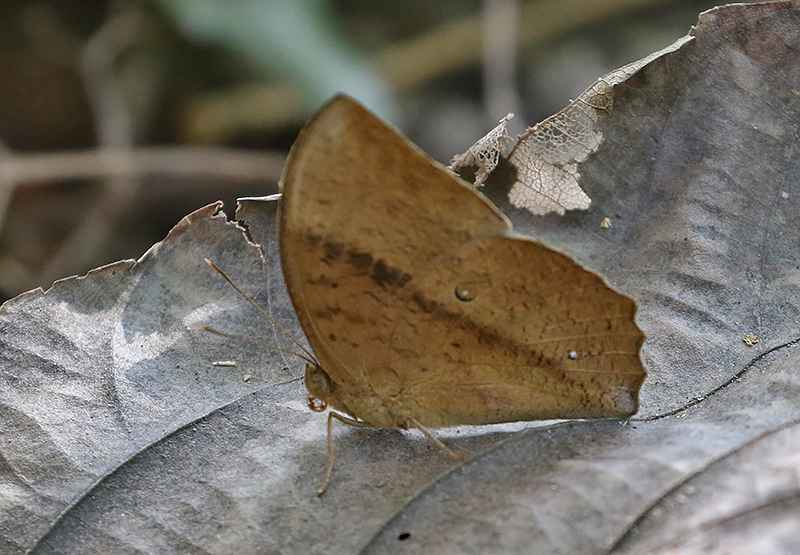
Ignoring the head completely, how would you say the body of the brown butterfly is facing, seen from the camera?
to the viewer's left

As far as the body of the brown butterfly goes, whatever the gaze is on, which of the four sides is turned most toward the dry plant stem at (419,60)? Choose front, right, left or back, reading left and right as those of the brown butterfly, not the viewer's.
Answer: right

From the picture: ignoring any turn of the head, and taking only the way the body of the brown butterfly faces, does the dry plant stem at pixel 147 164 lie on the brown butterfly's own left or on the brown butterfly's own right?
on the brown butterfly's own right

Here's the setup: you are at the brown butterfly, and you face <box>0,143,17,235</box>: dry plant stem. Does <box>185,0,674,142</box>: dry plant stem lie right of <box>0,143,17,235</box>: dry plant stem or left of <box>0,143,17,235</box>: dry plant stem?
right

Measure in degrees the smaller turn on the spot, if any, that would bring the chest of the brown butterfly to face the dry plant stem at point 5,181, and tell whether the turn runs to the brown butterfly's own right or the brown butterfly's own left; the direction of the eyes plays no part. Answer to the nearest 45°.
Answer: approximately 45° to the brown butterfly's own right

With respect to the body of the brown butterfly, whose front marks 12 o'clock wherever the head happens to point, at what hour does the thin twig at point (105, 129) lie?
The thin twig is roughly at 2 o'clock from the brown butterfly.
